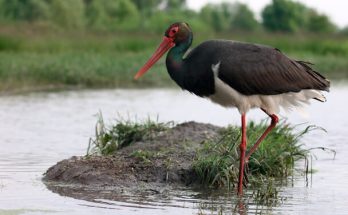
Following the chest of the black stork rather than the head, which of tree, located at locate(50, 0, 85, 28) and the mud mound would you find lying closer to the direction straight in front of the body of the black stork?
the mud mound

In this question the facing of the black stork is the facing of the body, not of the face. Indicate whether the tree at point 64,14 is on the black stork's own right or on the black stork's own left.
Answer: on the black stork's own right

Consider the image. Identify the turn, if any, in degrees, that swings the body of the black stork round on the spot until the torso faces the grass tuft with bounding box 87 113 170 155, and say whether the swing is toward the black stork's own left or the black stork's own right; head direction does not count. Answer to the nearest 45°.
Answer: approximately 45° to the black stork's own right

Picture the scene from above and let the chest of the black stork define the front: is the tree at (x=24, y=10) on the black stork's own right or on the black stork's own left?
on the black stork's own right

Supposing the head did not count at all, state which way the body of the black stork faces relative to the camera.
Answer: to the viewer's left
